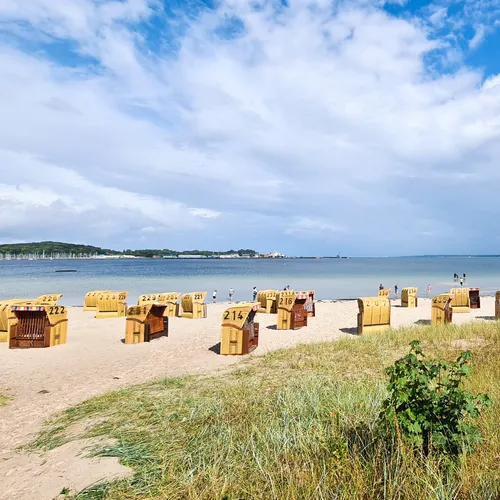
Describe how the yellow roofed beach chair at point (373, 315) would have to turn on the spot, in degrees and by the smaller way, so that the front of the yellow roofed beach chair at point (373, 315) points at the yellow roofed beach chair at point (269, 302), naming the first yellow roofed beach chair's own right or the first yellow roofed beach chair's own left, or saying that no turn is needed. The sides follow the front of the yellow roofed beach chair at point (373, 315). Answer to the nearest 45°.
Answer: approximately 45° to the first yellow roofed beach chair's own left

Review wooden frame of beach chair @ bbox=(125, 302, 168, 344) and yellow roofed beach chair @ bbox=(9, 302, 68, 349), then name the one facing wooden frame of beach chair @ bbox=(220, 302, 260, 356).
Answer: wooden frame of beach chair @ bbox=(125, 302, 168, 344)

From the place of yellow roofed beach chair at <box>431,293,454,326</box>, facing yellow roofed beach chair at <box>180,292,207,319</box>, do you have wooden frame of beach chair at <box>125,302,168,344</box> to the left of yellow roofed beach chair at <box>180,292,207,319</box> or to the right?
left

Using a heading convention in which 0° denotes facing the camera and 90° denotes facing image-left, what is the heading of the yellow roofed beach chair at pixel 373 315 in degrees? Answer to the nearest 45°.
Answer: approximately 180°

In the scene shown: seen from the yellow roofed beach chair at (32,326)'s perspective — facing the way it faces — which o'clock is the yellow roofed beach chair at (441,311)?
the yellow roofed beach chair at (441,311) is roughly at 8 o'clock from the yellow roofed beach chair at (32,326).

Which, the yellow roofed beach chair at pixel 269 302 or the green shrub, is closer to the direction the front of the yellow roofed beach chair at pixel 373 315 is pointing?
the yellow roofed beach chair at pixel 269 302

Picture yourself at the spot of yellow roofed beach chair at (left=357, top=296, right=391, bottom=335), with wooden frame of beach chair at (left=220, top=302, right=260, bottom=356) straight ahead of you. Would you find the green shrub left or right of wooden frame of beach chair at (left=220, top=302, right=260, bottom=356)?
left

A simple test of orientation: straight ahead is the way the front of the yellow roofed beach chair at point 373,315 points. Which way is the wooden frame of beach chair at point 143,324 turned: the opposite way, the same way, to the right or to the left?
to the right
